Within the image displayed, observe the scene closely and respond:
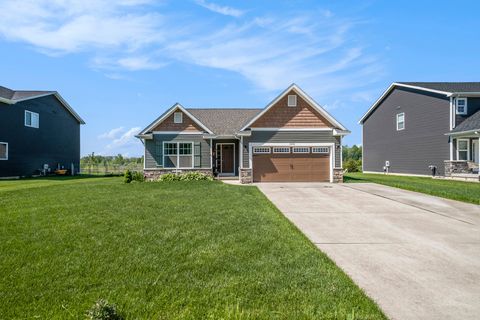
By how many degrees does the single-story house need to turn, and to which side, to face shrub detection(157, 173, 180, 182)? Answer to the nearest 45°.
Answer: approximately 90° to its right

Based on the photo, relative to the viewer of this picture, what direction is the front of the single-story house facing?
facing the viewer

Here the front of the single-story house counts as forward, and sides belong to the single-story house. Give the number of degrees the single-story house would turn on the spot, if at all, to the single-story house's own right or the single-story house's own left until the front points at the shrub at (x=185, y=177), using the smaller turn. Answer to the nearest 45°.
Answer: approximately 90° to the single-story house's own right

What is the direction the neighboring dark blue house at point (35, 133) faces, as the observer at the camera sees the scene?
facing the viewer and to the left of the viewer

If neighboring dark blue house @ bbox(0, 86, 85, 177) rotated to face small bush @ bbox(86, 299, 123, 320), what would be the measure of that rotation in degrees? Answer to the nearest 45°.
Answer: approximately 45° to its left

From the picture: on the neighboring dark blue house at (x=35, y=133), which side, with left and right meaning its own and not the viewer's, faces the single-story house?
left

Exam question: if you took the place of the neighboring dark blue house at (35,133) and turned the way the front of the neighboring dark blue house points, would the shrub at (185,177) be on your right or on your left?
on your left

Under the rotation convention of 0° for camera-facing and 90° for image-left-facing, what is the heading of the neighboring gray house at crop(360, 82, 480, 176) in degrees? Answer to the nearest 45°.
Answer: approximately 315°

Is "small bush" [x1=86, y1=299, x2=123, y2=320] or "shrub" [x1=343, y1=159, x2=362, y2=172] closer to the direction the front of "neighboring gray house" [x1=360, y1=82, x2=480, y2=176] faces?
the small bush

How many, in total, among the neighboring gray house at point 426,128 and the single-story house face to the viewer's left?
0

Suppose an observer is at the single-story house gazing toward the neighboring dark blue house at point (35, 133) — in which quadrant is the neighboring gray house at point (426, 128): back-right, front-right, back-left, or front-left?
back-right

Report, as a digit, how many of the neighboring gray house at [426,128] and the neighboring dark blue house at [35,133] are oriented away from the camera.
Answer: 0
